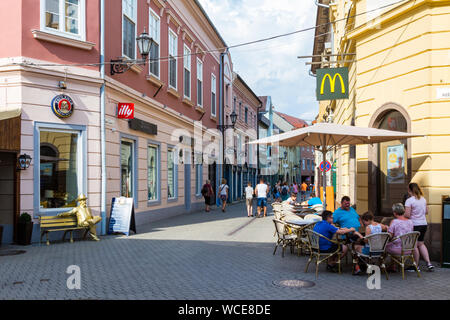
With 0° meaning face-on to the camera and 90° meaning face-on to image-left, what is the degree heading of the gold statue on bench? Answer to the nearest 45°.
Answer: approximately 315°

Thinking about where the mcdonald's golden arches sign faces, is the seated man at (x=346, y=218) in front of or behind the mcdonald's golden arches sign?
in front

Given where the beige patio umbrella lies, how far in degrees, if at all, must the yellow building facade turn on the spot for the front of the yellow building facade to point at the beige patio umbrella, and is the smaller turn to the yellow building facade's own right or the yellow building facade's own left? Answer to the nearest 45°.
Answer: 0° — it already faces it

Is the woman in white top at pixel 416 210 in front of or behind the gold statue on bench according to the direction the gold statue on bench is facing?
in front
